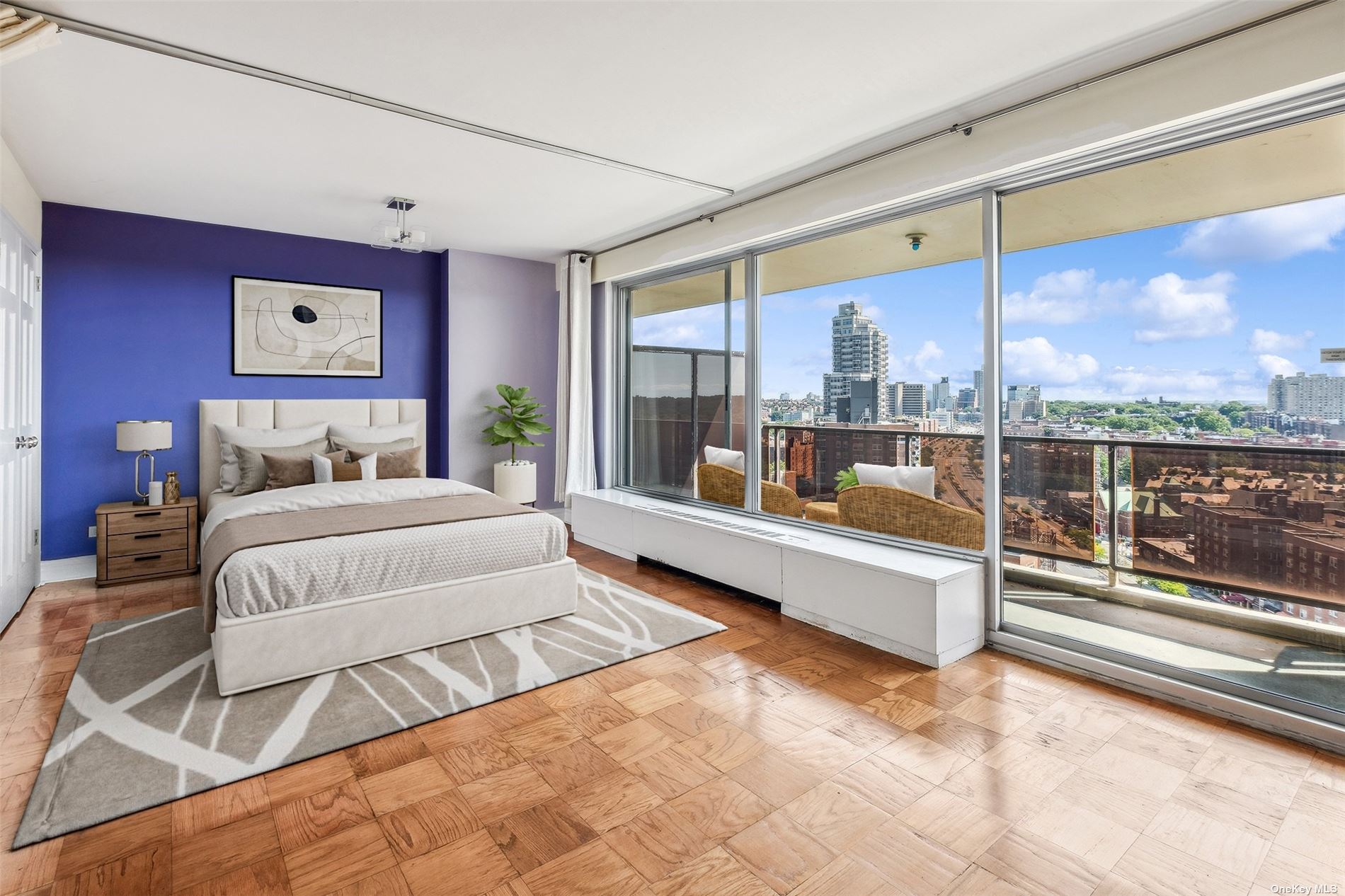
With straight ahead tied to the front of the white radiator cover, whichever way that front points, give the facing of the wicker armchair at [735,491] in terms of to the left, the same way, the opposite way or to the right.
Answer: the opposite way

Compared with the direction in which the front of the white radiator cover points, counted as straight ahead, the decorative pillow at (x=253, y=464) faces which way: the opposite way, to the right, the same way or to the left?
to the left

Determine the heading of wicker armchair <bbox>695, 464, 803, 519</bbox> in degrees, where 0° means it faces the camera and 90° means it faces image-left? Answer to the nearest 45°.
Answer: approximately 225°

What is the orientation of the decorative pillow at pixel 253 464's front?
toward the camera

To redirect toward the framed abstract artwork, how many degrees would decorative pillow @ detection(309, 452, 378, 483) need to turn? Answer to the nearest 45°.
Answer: approximately 180°

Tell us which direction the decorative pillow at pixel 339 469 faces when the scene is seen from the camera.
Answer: facing the viewer

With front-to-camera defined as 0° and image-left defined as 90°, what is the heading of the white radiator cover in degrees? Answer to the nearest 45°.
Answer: approximately 45°

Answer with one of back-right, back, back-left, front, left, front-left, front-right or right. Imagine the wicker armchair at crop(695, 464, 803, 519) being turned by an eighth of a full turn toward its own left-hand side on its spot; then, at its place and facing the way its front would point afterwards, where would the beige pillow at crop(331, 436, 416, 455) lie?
left

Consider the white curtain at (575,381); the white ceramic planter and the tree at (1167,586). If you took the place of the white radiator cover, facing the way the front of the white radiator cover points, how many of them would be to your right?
2

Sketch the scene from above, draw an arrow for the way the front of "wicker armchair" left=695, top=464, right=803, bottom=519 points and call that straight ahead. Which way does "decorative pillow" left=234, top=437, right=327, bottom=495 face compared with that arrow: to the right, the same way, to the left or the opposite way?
to the right

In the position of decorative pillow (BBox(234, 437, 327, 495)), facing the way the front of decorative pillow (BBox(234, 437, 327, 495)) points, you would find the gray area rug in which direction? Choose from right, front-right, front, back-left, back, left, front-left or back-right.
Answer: front

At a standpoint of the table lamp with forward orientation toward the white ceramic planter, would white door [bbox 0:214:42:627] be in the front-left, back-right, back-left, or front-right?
back-right

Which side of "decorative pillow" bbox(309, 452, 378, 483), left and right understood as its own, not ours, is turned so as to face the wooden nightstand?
right

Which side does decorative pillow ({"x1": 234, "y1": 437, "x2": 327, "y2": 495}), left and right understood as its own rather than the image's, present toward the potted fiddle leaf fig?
left

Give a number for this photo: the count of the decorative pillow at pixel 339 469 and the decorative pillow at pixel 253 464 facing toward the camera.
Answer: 2
